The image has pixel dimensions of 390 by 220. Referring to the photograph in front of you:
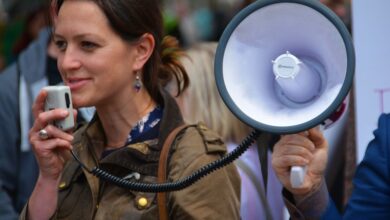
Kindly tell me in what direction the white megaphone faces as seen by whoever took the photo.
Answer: facing the viewer

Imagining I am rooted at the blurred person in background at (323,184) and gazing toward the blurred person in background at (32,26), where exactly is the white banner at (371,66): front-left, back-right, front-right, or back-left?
front-right

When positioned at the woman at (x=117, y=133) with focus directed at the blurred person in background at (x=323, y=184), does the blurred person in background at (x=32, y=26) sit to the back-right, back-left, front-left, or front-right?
back-left

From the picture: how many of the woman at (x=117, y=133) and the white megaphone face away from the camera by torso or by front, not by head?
0

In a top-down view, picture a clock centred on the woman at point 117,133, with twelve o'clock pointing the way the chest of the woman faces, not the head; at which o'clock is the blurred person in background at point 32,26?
The blurred person in background is roughly at 4 o'clock from the woman.

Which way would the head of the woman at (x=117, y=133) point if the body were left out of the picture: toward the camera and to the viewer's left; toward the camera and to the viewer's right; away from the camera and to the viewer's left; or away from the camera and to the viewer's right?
toward the camera and to the viewer's left

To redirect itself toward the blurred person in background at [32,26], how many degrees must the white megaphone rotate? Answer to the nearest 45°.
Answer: approximately 135° to its right

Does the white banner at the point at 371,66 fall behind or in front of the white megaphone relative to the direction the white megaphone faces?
behind

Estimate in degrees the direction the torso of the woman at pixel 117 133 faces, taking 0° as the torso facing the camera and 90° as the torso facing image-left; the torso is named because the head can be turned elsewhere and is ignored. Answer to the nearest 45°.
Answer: approximately 45°
